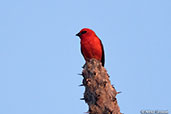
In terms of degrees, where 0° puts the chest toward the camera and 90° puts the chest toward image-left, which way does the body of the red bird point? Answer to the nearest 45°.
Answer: approximately 45°
